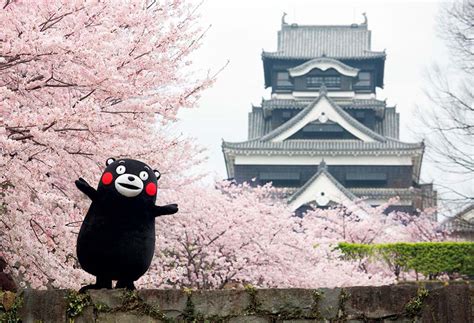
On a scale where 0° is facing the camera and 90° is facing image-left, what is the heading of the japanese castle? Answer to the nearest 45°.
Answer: approximately 0°

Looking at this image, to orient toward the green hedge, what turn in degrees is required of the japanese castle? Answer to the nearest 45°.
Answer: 0° — it already faces it

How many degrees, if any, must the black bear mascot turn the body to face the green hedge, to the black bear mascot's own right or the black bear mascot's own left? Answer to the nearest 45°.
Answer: approximately 135° to the black bear mascot's own left

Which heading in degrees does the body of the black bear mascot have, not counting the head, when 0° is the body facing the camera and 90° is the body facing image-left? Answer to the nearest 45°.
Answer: approximately 0°

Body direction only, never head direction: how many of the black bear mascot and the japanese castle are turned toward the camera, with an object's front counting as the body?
2

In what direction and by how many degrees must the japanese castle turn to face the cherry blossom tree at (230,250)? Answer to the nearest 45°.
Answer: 0° — it already faces it

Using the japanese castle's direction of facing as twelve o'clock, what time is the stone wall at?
The stone wall is roughly at 12 o'clock from the japanese castle.

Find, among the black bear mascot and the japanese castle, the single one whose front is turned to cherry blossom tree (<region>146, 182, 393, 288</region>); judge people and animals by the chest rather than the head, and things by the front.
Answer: the japanese castle

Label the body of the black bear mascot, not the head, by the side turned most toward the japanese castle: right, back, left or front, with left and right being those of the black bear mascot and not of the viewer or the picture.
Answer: back
